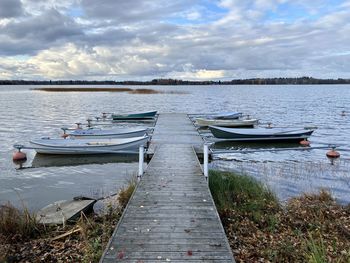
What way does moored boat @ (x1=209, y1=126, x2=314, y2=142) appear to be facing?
to the viewer's left

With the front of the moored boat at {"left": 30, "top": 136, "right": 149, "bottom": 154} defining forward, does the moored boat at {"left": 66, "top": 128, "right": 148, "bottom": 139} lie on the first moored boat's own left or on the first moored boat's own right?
on the first moored boat's own left

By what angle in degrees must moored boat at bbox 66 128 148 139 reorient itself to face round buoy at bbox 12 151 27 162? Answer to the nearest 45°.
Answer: approximately 135° to its right

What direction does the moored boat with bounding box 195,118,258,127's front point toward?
to the viewer's left

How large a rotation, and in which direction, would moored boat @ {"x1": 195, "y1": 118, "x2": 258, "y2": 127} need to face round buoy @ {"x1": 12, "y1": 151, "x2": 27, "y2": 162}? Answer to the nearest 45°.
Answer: approximately 45° to its left

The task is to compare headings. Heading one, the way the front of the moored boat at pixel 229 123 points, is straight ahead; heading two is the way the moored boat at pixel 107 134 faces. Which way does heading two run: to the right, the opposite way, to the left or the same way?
the opposite way

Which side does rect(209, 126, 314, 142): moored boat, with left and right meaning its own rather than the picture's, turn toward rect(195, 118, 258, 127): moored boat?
right

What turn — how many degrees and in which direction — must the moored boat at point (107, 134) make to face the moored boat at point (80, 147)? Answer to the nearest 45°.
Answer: approximately 135° to its right

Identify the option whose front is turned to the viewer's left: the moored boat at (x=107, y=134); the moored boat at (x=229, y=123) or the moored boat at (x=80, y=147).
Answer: the moored boat at (x=229, y=123)

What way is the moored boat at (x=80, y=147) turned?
to the viewer's right

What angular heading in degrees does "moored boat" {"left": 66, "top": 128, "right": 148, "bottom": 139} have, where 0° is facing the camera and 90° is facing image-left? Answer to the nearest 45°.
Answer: approximately 270°
